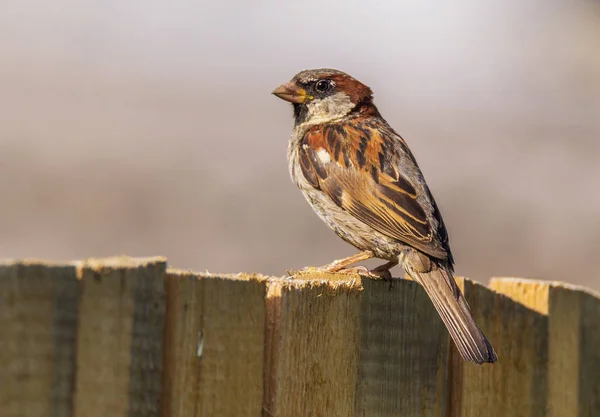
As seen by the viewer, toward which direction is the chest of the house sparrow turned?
to the viewer's left
